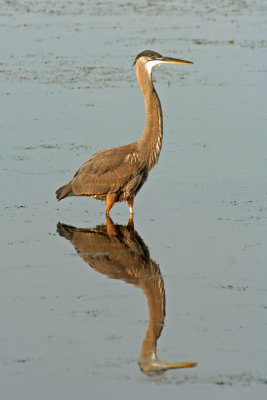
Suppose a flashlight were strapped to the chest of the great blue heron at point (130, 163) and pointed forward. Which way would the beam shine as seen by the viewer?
to the viewer's right
